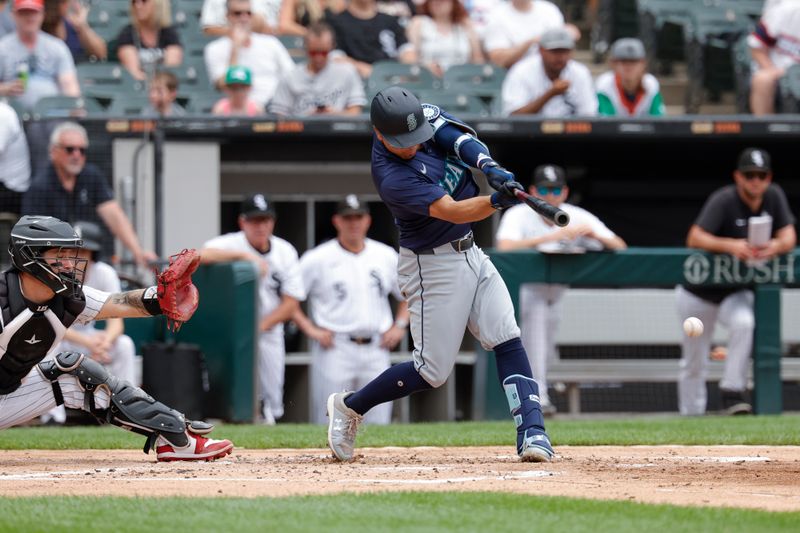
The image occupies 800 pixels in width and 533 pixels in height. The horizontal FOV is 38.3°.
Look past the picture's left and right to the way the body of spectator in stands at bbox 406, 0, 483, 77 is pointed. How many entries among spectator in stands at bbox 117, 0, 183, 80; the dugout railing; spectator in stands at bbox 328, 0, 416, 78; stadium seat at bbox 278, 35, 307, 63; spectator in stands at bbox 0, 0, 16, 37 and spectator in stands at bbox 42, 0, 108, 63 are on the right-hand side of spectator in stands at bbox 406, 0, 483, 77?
5

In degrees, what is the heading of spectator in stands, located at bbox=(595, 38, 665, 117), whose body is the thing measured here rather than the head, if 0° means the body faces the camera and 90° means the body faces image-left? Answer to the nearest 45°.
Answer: approximately 0°

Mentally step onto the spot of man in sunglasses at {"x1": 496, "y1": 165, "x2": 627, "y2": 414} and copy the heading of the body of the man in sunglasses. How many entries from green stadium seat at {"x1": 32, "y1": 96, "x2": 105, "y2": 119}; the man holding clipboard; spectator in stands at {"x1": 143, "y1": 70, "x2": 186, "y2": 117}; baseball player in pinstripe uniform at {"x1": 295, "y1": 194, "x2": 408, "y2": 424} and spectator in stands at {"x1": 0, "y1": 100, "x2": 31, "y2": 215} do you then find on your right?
4

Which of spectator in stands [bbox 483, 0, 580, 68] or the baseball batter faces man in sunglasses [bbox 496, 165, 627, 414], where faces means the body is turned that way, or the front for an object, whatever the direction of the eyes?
the spectator in stands

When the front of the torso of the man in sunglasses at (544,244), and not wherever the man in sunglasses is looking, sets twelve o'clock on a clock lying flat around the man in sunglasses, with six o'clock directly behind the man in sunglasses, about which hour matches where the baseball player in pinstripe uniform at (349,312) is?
The baseball player in pinstripe uniform is roughly at 3 o'clock from the man in sunglasses.

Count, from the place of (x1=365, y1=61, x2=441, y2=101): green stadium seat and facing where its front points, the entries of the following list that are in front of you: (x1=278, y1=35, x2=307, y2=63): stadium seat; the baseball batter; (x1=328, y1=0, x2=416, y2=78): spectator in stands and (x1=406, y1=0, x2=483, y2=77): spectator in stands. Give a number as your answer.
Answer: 1

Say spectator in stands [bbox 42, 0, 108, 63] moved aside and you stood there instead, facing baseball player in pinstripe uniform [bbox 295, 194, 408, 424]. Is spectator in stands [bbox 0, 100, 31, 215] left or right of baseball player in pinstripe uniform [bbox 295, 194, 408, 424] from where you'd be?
right

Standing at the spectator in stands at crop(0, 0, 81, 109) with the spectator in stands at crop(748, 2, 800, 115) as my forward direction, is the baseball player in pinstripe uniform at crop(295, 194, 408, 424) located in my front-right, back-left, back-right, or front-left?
front-right

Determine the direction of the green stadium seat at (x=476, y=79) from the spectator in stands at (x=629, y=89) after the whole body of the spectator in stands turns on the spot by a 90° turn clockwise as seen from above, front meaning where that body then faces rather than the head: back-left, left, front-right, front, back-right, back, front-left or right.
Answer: front

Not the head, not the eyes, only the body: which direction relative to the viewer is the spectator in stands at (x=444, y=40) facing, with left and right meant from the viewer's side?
facing the viewer

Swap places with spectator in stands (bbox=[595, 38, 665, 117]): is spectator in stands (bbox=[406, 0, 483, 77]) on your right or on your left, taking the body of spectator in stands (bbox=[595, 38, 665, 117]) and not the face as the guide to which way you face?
on your right

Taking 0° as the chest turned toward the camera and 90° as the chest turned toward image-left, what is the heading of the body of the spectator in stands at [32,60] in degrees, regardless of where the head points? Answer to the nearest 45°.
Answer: approximately 0°

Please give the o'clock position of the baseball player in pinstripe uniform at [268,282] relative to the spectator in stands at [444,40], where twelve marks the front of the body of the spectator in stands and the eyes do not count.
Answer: The baseball player in pinstripe uniform is roughly at 1 o'clock from the spectator in stands.

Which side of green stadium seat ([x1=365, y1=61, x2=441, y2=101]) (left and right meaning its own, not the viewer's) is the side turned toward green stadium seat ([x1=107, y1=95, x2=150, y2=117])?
right

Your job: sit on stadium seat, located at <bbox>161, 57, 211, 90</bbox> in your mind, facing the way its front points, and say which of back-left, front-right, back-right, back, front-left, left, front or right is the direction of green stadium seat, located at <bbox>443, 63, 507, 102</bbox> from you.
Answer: left
